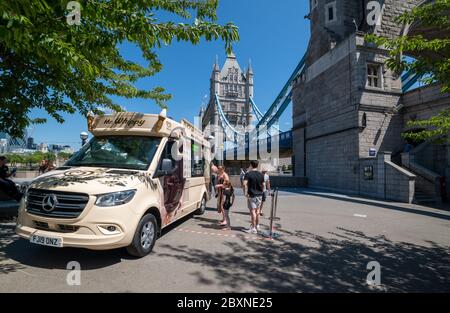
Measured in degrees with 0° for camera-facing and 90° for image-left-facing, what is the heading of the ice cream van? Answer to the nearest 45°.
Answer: approximately 45°
